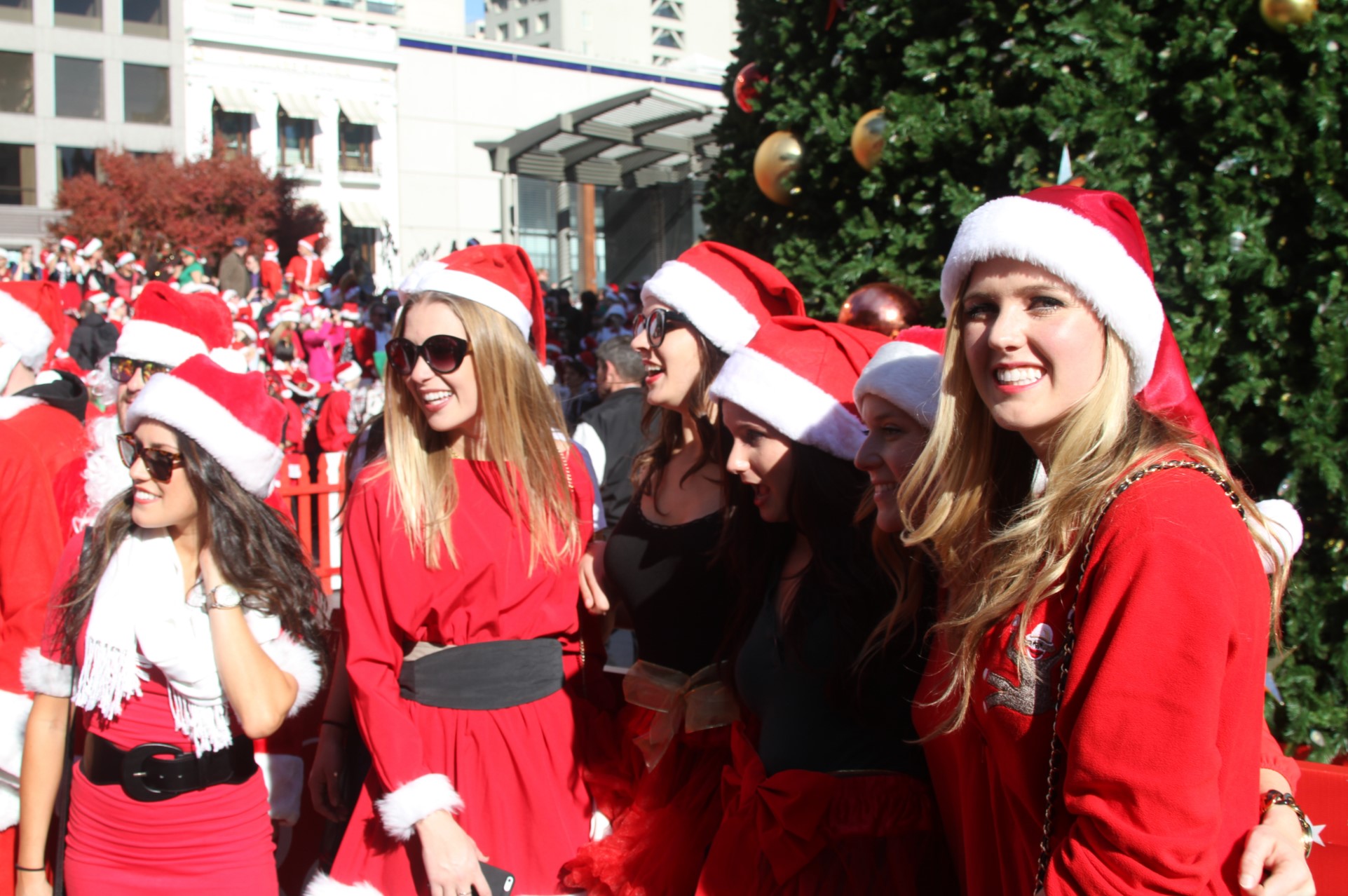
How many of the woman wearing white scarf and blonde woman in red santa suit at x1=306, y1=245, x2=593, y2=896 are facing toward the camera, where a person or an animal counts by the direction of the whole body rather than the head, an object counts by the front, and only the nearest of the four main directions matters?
2

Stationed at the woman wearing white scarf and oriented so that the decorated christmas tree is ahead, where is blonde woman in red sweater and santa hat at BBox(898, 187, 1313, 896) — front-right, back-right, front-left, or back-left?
front-right

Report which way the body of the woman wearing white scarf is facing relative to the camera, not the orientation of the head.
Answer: toward the camera

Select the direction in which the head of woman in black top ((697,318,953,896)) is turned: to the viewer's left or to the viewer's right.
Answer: to the viewer's left

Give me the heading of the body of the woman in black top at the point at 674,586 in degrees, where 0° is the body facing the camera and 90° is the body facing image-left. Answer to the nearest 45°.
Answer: approximately 45°

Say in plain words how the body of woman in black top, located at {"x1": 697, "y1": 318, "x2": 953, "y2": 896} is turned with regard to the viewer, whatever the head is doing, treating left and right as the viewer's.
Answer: facing the viewer and to the left of the viewer

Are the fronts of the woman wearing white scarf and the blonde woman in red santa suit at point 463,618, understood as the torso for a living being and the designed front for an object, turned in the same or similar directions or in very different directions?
same or similar directions

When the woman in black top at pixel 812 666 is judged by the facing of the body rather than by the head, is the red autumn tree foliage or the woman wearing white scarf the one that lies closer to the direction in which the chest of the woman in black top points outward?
the woman wearing white scarf

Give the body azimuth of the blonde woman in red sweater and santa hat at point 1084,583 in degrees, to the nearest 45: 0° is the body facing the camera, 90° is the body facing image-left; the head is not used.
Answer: approximately 45°
